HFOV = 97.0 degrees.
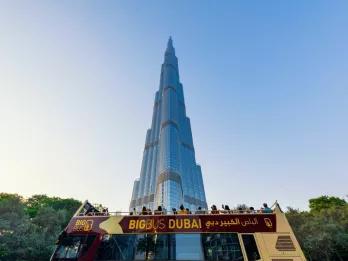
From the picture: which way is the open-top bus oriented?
to the viewer's left

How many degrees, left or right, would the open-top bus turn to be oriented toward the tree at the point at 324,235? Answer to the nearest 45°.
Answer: approximately 135° to its right

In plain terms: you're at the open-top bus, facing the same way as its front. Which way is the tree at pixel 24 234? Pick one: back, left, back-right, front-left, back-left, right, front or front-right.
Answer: front-right
